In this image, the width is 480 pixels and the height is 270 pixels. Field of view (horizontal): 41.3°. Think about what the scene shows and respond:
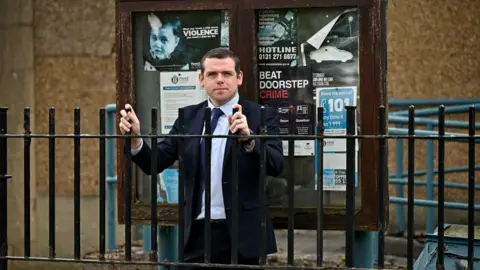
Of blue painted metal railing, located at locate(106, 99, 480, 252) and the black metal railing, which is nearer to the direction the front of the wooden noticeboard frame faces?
the black metal railing

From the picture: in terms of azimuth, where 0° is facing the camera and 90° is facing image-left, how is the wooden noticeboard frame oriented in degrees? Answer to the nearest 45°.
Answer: approximately 0°

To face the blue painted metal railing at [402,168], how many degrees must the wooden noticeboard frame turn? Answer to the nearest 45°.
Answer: approximately 135° to its left
